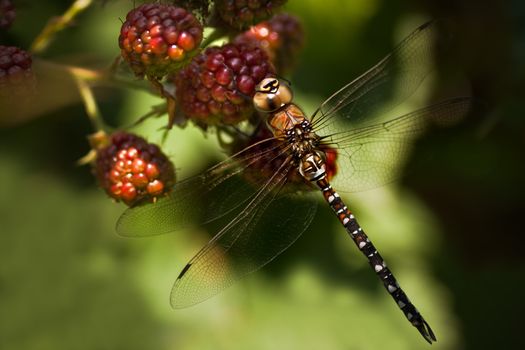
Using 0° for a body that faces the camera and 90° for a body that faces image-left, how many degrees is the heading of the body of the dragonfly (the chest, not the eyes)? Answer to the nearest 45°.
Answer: approximately 135°
